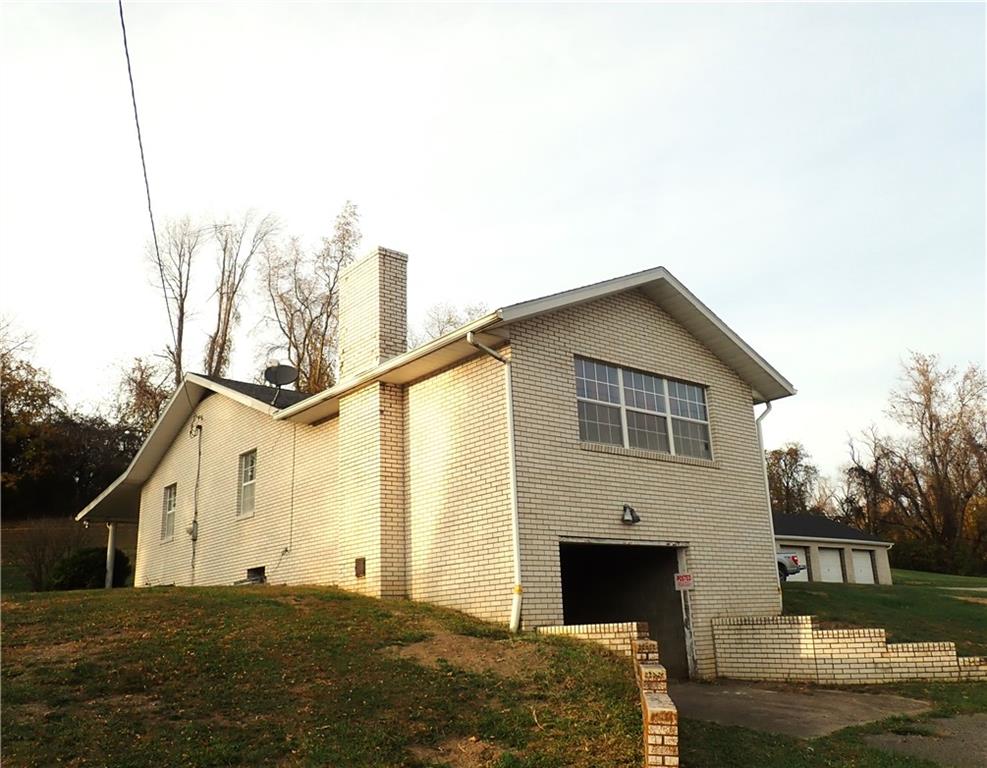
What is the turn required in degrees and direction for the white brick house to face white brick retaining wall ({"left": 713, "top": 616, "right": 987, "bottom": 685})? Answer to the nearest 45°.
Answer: approximately 45° to its left

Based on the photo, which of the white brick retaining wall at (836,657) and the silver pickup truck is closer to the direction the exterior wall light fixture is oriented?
the white brick retaining wall

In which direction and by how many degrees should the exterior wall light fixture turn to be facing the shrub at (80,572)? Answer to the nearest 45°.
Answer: approximately 180°

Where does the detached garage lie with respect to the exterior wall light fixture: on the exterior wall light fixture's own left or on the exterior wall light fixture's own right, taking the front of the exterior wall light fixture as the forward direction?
on the exterior wall light fixture's own left

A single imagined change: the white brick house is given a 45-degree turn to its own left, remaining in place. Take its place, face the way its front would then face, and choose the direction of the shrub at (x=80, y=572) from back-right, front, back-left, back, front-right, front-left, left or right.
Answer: back-left

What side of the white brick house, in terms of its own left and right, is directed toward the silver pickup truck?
left

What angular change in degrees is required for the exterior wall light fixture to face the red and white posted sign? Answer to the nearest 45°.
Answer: approximately 90° to its left

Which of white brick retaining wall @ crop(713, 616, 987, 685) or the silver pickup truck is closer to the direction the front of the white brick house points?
the white brick retaining wall

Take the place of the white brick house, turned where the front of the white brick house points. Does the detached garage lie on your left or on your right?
on your left

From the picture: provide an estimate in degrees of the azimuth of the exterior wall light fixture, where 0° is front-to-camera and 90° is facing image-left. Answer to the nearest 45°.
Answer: approximately 315°

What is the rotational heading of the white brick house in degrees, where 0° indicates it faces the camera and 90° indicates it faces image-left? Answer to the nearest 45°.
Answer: approximately 315°
